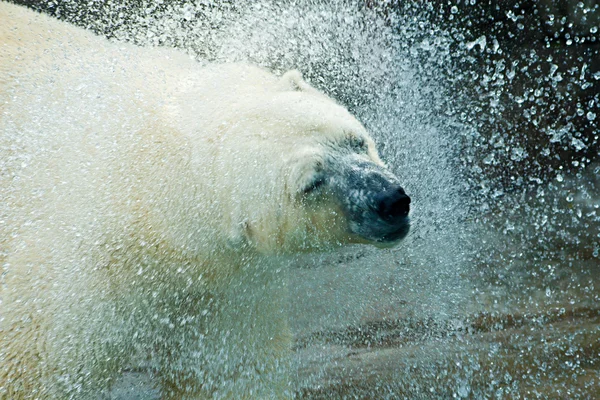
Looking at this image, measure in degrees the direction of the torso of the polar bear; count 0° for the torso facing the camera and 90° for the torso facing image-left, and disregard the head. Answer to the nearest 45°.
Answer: approximately 270°
